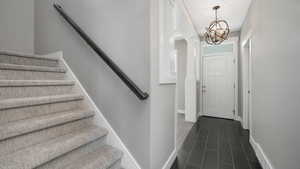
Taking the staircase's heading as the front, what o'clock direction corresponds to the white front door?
The white front door is roughly at 10 o'clock from the staircase.

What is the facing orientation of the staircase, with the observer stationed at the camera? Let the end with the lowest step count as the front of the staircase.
facing the viewer and to the right of the viewer
